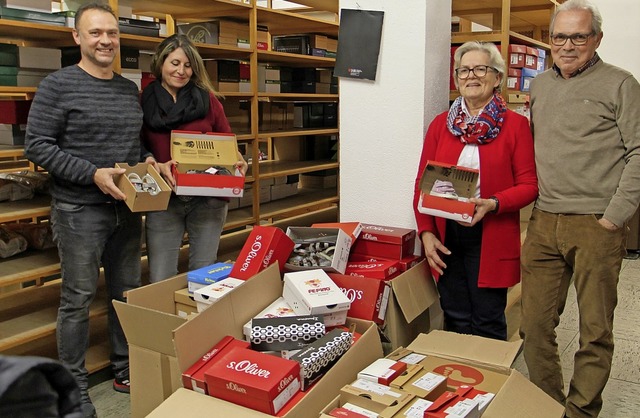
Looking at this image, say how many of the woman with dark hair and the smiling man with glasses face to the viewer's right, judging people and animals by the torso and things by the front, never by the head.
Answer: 0

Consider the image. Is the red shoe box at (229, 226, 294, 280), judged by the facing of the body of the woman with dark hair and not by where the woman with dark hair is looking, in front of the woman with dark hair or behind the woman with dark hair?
in front

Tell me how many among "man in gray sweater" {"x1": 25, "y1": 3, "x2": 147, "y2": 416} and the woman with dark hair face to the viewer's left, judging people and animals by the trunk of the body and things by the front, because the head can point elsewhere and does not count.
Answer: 0

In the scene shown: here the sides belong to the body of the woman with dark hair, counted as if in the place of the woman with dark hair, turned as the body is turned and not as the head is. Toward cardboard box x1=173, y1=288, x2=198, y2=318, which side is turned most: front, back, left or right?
front

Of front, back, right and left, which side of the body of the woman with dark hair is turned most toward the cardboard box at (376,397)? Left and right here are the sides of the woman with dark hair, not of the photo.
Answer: front

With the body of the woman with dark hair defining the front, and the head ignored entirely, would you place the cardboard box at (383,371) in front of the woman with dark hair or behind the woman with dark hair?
in front

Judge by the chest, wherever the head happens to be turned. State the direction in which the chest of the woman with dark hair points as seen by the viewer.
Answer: toward the camera

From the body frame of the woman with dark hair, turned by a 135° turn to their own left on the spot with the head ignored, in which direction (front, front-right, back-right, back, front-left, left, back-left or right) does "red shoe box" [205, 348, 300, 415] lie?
back-right

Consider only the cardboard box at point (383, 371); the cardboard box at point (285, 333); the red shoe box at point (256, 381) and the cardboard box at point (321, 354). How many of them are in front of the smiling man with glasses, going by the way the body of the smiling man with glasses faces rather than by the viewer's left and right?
4

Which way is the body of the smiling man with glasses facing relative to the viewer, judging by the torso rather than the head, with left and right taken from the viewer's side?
facing the viewer and to the left of the viewer

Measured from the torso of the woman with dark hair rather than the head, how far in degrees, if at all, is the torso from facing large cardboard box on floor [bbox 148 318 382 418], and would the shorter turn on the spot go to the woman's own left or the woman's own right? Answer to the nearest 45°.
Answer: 0° — they already face it

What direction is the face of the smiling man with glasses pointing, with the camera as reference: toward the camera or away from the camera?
toward the camera

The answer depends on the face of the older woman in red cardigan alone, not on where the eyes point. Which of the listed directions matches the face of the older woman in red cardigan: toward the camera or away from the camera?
toward the camera

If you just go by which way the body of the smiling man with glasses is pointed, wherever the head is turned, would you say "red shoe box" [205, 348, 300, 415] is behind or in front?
in front

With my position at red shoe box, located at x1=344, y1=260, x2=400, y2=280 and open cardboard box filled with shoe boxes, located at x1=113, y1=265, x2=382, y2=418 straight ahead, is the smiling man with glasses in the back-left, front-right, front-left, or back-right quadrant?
back-left
